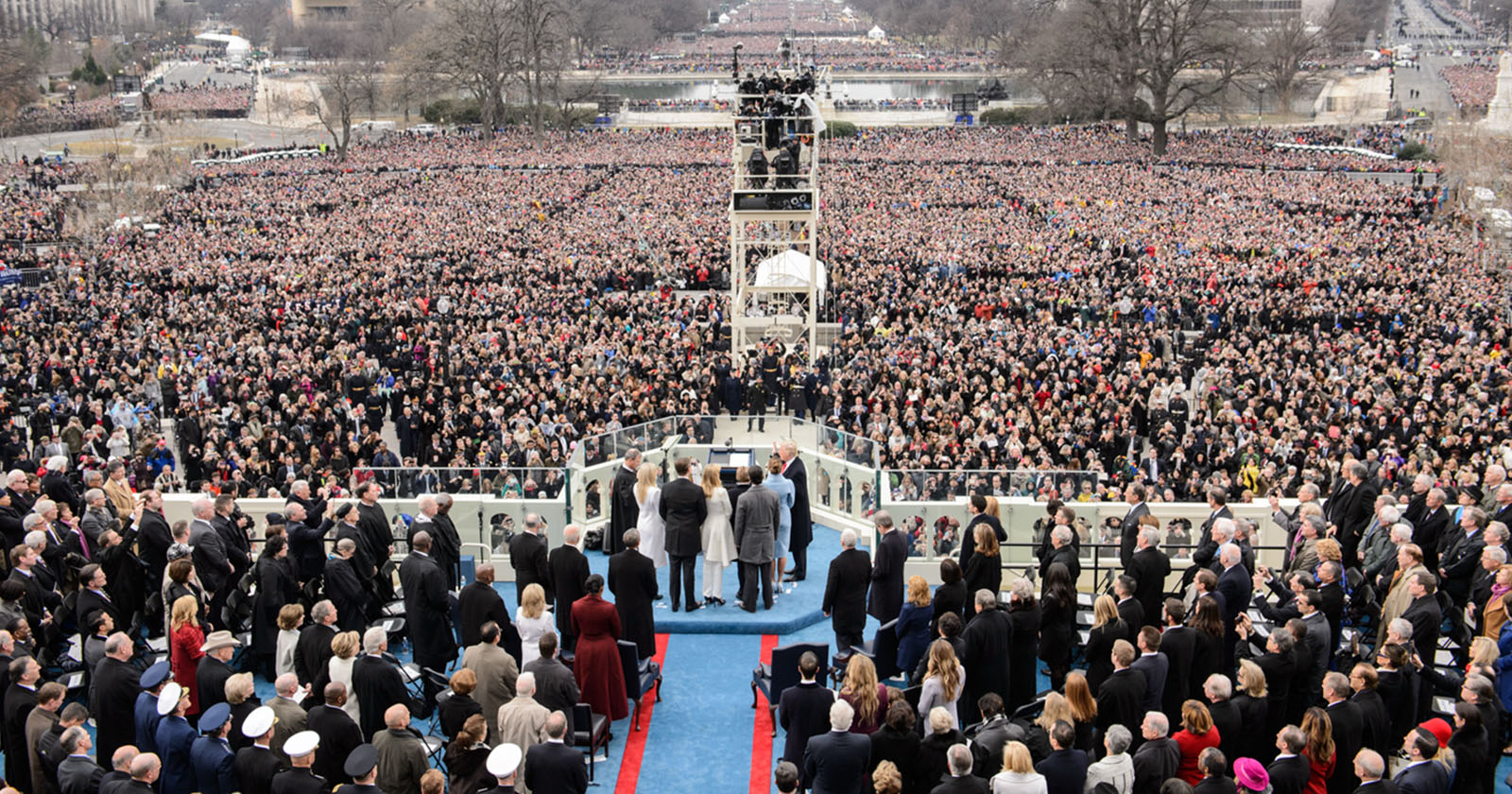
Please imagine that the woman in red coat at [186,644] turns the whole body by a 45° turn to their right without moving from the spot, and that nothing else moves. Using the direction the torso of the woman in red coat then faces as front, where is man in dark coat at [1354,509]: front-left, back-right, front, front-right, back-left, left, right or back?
front

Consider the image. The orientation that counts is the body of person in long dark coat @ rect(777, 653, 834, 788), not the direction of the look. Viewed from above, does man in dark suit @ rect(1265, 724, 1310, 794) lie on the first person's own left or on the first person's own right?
on the first person's own right

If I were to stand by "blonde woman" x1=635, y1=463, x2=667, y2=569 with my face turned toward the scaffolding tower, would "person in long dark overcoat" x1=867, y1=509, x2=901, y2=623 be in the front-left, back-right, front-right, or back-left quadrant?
back-right

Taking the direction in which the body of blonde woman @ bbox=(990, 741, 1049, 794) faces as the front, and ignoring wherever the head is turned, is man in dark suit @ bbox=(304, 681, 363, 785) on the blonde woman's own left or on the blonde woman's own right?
on the blonde woman's own left

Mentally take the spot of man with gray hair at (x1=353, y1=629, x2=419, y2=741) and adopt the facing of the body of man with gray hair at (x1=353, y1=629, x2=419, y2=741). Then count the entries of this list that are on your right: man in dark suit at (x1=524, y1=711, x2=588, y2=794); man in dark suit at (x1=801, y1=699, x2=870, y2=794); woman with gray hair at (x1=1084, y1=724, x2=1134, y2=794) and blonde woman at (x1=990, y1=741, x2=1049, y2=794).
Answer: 4

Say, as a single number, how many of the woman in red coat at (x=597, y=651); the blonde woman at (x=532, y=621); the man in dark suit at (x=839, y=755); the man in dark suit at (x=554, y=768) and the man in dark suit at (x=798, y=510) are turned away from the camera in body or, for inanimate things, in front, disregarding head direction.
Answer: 4

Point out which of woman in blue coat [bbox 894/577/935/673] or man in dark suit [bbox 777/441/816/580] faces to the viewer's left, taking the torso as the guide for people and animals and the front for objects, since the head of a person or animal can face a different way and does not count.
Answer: the man in dark suit

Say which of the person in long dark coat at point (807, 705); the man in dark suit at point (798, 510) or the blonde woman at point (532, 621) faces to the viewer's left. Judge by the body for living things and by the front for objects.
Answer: the man in dark suit at point (798, 510)

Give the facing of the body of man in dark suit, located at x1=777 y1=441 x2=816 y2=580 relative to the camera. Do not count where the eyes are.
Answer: to the viewer's left

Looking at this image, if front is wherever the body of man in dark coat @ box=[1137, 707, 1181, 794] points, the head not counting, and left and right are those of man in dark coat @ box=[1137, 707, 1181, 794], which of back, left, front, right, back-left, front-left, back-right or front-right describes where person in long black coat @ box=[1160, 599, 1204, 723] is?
front-right

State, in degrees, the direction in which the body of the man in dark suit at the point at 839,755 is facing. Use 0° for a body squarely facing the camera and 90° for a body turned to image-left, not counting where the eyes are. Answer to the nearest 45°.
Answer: approximately 180°

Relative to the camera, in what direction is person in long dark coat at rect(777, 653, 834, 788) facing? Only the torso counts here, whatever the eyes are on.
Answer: away from the camera

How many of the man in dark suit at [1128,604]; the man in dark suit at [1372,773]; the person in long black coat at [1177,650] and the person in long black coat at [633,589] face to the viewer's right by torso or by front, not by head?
0

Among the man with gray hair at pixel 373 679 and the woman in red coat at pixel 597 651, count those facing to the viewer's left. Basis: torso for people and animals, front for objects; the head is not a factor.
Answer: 0

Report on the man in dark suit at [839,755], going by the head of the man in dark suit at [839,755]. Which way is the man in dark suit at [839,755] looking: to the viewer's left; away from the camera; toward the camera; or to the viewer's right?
away from the camera
